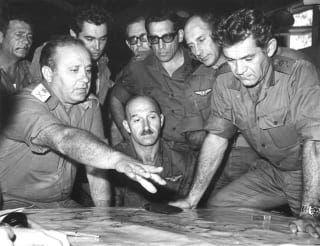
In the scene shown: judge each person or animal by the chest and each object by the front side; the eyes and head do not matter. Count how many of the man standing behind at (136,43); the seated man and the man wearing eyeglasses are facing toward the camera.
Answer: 3

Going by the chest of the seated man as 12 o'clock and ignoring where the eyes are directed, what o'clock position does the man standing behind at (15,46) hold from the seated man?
The man standing behind is roughly at 4 o'clock from the seated man.

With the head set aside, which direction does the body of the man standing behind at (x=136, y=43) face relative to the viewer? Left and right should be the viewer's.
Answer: facing the viewer

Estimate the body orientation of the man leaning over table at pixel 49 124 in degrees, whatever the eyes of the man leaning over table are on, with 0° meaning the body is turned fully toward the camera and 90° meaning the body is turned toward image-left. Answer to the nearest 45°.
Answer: approximately 315°

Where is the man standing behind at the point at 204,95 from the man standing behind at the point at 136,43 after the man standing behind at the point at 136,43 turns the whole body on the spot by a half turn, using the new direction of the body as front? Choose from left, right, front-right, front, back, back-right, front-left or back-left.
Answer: back-right

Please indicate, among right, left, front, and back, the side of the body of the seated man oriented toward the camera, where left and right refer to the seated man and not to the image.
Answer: front

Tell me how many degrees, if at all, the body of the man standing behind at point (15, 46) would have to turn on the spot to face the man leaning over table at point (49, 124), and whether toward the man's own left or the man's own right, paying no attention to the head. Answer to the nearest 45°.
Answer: approximately 45° to the man's own right

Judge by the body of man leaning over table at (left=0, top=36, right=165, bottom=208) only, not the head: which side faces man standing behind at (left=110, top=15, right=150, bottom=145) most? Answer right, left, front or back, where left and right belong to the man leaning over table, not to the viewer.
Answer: left

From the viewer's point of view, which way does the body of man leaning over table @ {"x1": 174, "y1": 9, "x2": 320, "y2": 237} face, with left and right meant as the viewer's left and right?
facing the viewer and to the left of the viewer

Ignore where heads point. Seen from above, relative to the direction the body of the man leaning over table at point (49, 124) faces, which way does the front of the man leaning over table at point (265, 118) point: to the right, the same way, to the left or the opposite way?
to the right

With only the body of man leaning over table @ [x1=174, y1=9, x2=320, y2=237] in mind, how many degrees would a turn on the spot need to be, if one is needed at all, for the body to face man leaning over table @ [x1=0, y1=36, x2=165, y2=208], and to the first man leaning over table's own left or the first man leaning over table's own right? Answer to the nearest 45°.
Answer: approximately 45° to the first man leaning over table's own right

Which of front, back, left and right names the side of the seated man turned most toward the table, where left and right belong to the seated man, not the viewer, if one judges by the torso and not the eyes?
front

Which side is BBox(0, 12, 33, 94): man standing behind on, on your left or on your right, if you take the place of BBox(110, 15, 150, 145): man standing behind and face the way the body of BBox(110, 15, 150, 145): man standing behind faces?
on your right
